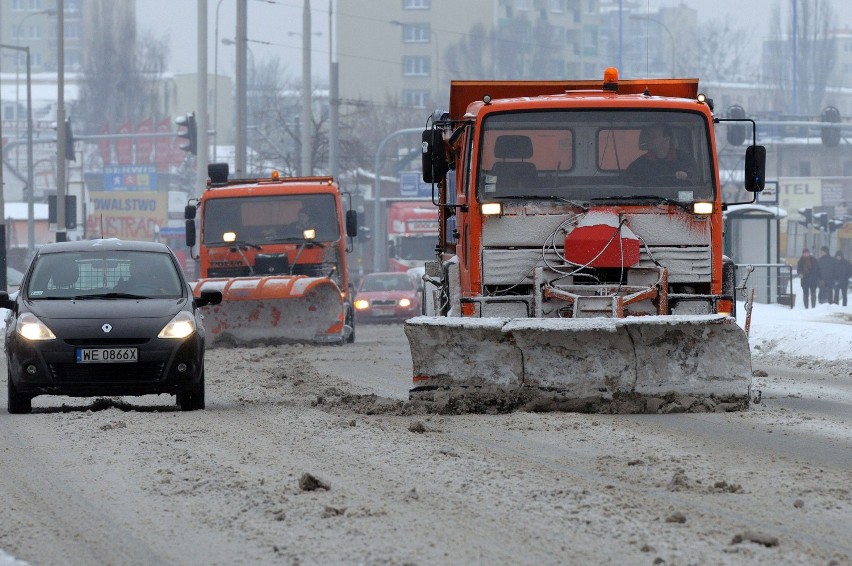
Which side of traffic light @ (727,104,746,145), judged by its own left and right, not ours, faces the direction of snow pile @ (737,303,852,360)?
back

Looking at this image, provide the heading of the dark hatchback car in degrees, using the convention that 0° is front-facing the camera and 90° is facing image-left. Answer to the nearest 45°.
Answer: approximately 0°

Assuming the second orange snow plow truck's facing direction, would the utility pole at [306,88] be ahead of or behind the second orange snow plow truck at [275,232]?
behind

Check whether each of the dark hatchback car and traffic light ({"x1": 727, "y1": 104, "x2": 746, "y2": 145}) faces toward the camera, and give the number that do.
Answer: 1

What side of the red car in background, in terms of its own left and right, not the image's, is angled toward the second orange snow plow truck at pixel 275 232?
front

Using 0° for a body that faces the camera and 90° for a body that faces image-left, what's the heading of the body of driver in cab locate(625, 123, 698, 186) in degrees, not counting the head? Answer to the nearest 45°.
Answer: approximately 0°

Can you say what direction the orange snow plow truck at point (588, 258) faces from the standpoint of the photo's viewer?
facing the viewer

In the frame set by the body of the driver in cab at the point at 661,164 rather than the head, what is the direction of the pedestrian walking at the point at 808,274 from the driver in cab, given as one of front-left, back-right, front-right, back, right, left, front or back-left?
back

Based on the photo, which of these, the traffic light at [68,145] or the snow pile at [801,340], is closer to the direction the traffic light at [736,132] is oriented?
the traffic light

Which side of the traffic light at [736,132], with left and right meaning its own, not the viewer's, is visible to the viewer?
back

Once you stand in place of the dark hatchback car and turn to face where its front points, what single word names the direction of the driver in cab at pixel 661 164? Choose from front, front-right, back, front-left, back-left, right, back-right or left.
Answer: left
